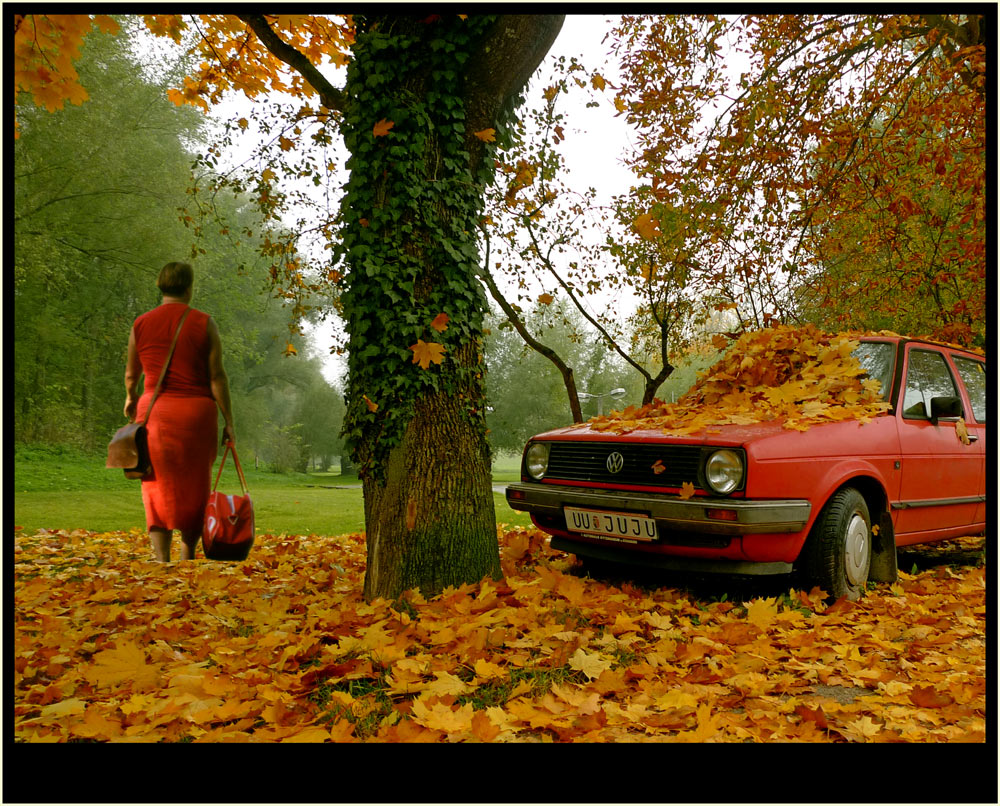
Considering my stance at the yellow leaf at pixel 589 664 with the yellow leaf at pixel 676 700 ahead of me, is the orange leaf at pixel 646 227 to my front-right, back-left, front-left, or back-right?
back-left

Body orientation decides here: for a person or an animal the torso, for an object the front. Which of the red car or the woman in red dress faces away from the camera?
the woman in red dress

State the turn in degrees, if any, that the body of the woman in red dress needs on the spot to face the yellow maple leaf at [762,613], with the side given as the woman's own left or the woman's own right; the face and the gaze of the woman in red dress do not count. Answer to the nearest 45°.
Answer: approximately 90° to the woman's own right

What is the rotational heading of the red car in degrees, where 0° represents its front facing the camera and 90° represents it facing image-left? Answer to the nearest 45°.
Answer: approximately 45°

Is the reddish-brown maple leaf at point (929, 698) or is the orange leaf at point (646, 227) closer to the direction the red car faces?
the reddish-brown maple leaf

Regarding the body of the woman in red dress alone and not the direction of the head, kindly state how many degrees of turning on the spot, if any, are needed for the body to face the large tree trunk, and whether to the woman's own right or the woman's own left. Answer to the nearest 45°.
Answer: approximately 90° to the woman's own right

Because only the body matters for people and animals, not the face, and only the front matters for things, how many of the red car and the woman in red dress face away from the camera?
1

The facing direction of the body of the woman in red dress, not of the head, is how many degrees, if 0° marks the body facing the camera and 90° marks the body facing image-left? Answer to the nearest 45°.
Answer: approximately 180°

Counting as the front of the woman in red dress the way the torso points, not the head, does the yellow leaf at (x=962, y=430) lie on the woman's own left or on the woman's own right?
on the woman's own right

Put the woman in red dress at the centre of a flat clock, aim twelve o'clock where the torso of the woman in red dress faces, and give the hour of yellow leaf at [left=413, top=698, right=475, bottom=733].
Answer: The yellow leaf is roughly at 5 o'clock from the woman in red dress.

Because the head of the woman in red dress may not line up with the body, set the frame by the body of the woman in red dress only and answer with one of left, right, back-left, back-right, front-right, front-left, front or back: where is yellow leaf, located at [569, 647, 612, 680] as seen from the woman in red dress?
back-right

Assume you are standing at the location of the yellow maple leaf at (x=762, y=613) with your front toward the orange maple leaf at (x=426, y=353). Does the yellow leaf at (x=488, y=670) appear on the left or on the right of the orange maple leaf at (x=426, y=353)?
left
